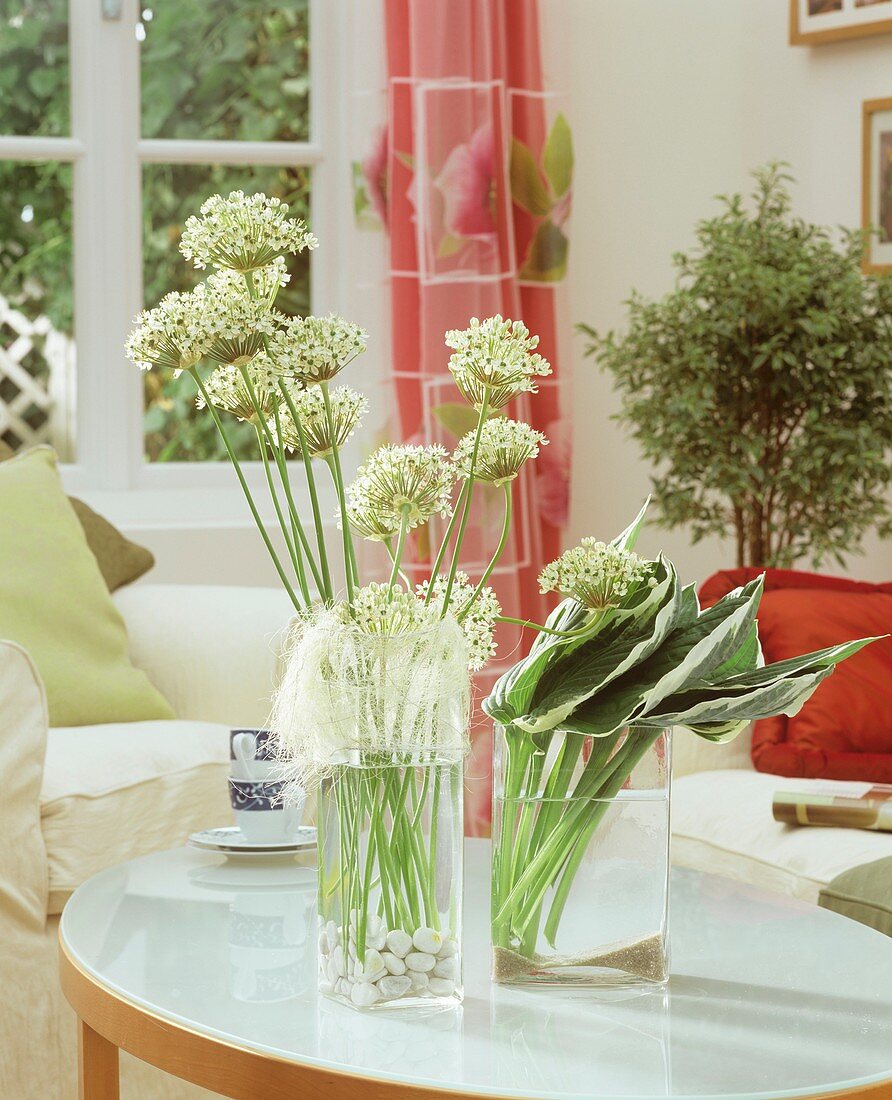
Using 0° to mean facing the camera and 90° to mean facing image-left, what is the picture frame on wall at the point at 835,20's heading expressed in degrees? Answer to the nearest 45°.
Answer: approximately 45°

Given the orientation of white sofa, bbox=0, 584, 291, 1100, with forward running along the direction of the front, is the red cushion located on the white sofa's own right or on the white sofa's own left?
on the white sofa's own left
